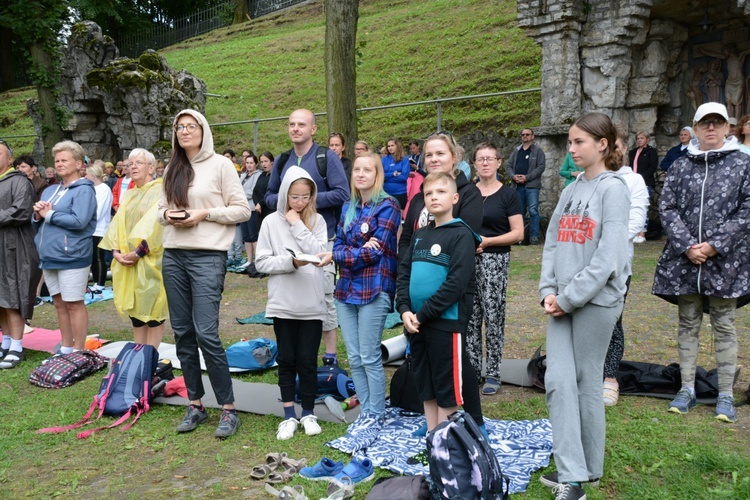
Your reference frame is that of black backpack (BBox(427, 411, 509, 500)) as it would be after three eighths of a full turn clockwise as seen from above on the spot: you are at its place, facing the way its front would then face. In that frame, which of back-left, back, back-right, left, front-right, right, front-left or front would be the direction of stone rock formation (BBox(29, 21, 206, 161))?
front-left

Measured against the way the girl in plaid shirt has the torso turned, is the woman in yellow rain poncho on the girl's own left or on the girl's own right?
on the girl's own right

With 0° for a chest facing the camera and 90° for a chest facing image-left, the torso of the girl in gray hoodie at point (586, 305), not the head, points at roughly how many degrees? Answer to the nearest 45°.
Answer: approximately 45°
